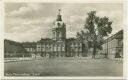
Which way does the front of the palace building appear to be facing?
toward the camera
